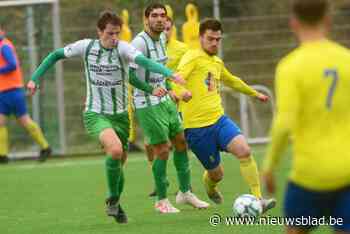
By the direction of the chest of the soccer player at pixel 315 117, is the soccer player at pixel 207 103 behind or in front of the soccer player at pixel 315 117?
in front

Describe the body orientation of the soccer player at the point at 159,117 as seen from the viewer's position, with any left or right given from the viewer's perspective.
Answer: facing the viewer and to the right of the viewer

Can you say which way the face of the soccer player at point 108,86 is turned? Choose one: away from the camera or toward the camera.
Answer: toward the camera

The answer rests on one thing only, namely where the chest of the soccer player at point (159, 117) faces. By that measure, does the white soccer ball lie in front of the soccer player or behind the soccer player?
in front

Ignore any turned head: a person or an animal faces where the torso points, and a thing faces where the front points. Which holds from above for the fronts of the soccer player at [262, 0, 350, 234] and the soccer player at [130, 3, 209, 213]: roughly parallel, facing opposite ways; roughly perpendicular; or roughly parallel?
roughly parallel, facing opposite ways

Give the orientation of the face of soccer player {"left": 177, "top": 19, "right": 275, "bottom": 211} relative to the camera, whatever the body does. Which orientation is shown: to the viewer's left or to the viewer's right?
to the viewer's right
